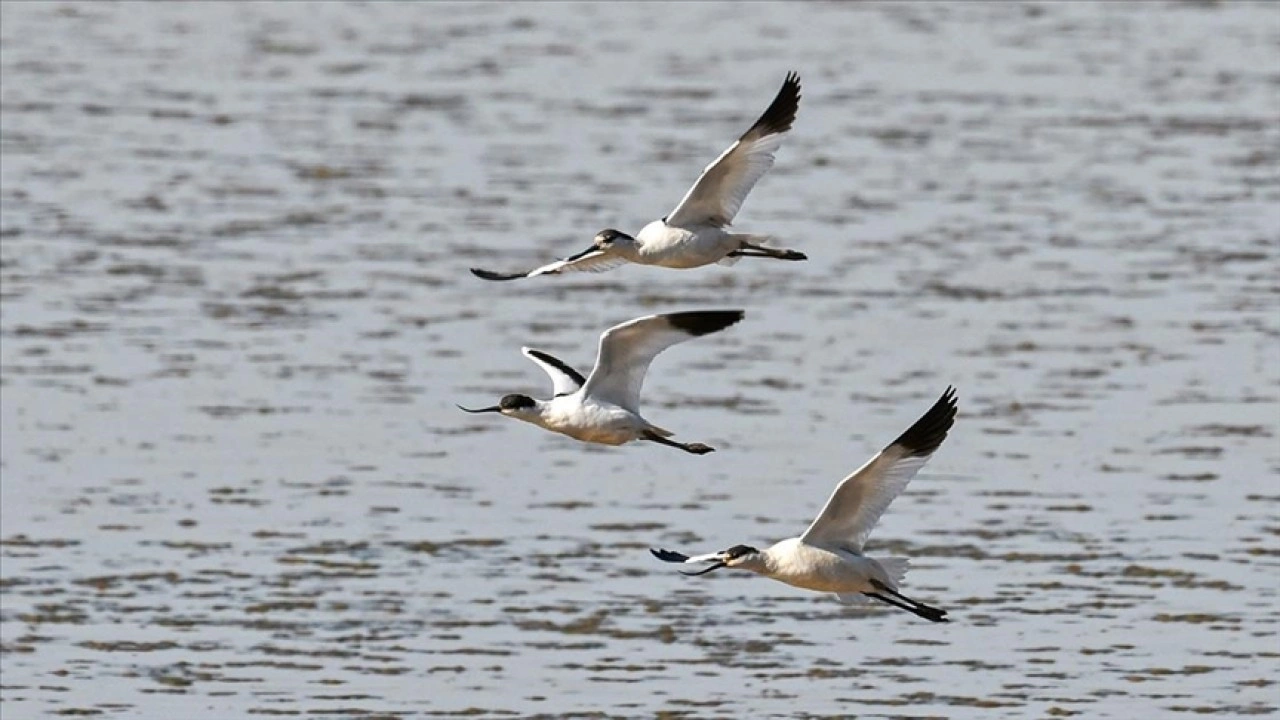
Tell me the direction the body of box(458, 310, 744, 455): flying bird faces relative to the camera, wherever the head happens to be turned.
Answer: to the viewer's left

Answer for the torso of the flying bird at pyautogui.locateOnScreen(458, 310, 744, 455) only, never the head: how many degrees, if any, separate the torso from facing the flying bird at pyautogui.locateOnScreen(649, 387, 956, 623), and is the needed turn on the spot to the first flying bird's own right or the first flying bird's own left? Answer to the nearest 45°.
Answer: approximately 135° to the first flying bird's own left
